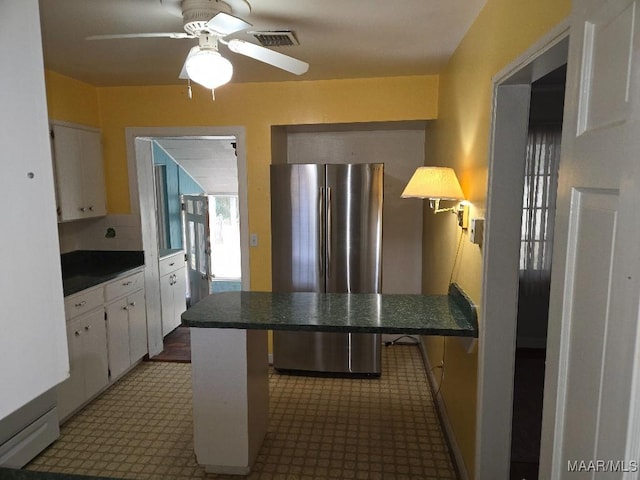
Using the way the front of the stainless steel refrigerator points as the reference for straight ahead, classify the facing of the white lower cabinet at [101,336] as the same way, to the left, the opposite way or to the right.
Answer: to the left

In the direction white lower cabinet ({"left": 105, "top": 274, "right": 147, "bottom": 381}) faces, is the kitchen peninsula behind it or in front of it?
in front

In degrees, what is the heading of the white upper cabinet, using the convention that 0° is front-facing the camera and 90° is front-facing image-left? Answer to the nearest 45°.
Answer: approximately 315°

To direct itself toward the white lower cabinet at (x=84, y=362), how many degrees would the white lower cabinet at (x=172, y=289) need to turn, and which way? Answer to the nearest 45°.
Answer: approximately 90° to its right

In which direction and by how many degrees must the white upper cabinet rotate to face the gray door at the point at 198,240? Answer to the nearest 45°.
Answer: approximately 90° to its left

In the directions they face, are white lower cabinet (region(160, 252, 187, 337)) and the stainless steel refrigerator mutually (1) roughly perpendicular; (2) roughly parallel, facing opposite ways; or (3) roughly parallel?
roughly perpendicular

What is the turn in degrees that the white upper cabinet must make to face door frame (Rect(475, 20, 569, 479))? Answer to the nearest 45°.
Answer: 0° — it already faces it

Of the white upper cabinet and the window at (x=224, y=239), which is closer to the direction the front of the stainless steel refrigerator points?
the white upper cabinet

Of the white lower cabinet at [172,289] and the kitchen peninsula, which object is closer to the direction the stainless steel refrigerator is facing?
the kitchen peninsula
